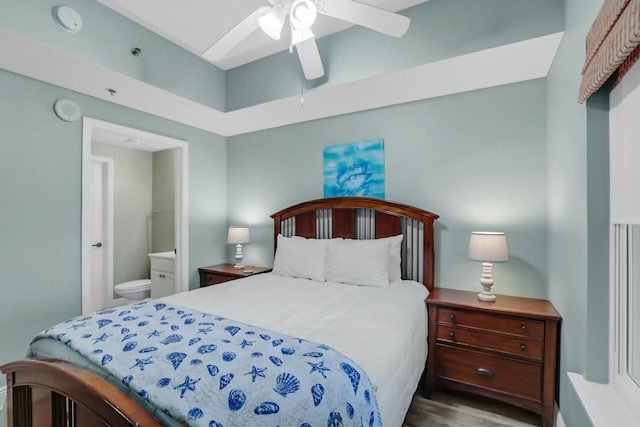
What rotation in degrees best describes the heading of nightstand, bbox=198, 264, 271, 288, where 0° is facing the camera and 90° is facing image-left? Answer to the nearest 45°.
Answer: approximately 45°

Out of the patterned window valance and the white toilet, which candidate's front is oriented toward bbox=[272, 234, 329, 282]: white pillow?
the patterned window valance

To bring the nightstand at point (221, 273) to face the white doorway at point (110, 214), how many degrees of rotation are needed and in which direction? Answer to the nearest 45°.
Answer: approximately 45° to its right

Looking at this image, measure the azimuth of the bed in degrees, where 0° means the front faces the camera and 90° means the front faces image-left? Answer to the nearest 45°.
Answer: approximately 45°

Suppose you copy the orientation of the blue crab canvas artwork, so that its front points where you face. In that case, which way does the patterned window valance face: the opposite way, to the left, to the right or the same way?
to the right

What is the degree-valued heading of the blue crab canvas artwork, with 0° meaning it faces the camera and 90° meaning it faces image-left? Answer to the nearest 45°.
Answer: approximately 45°

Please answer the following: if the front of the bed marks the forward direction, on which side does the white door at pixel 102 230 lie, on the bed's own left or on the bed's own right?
on the bed's own right

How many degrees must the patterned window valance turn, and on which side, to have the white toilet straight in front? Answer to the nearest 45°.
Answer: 0° — it already faces it

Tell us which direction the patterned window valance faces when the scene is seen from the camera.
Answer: facing to the left of the viewer
